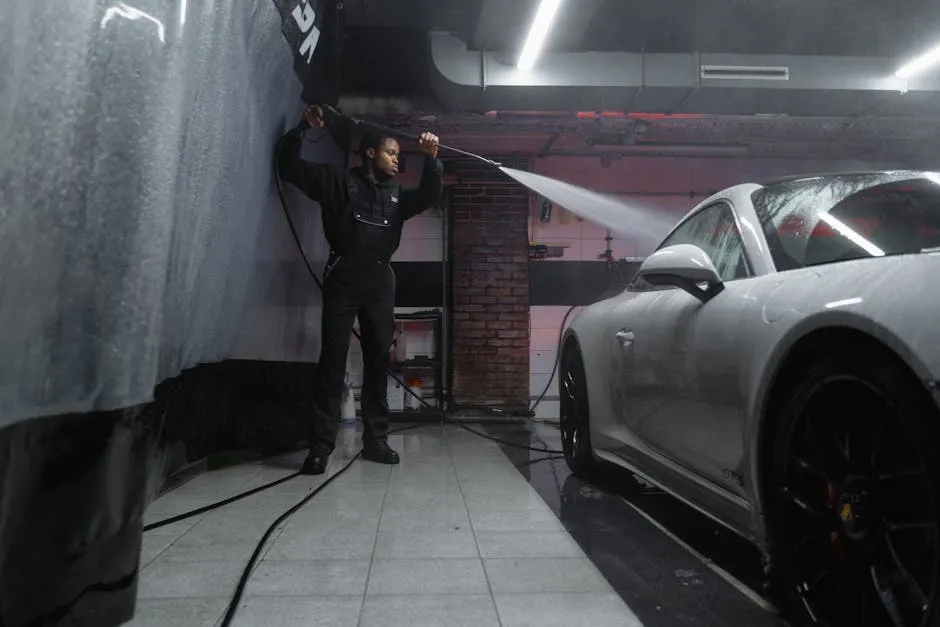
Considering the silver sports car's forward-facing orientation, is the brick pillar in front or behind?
behind

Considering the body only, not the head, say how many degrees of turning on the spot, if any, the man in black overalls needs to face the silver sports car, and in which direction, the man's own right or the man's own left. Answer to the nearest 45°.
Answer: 0° — they already face it

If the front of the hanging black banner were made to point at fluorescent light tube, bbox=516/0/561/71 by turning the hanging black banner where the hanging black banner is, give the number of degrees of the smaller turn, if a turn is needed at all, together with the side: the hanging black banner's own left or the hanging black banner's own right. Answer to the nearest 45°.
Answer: approximately 90° to the hanging black banner's own left

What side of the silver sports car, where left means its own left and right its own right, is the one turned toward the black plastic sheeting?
right

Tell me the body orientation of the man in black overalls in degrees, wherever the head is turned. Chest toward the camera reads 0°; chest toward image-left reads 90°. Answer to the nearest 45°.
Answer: approximately 315°
